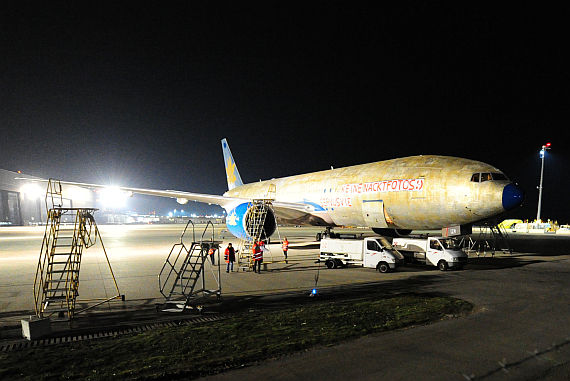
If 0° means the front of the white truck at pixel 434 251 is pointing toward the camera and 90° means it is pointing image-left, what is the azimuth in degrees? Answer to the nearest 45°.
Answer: approximately 315°

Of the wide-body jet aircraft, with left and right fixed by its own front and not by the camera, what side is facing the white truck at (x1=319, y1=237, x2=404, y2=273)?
right

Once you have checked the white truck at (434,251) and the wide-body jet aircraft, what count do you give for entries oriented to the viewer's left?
0
